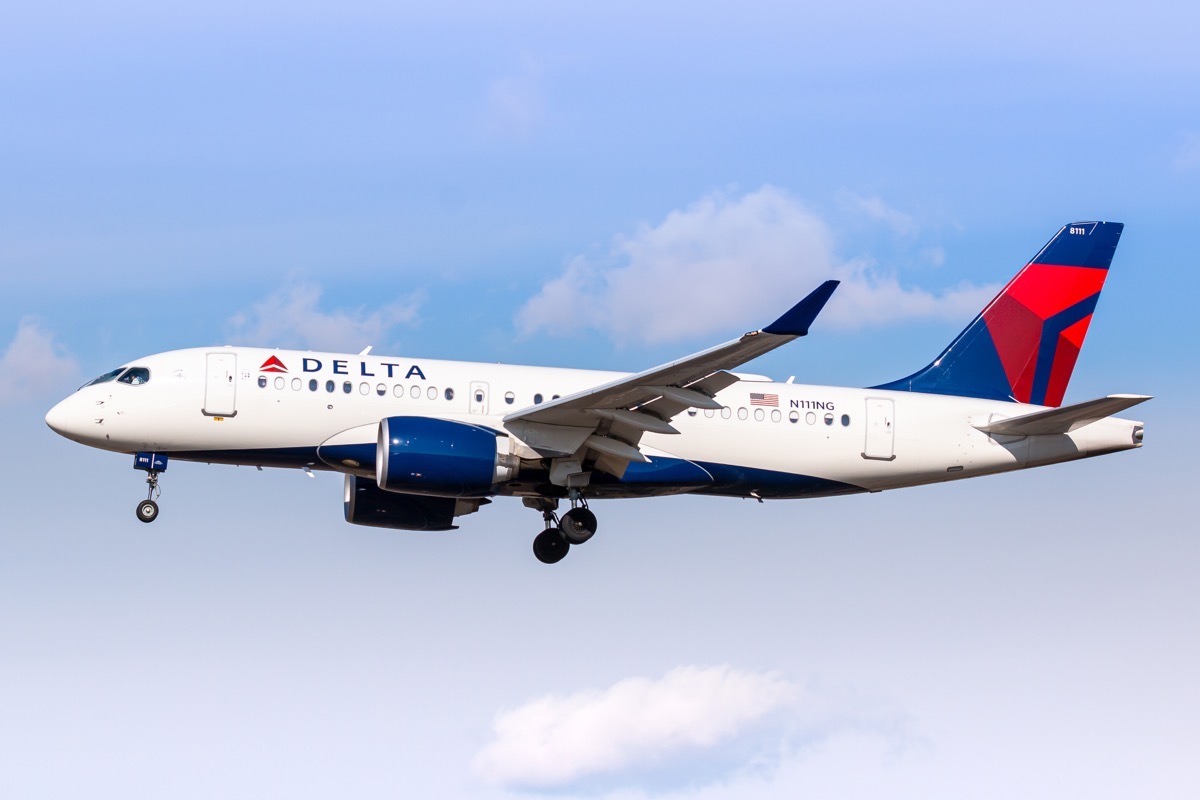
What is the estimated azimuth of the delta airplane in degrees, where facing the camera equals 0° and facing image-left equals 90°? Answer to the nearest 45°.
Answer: approximately 90°
